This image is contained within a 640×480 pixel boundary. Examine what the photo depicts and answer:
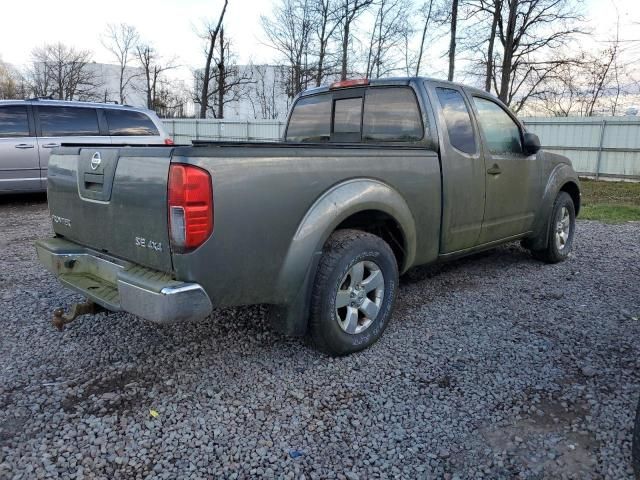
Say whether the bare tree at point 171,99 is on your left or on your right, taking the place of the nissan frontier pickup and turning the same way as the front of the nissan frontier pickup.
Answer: on your left

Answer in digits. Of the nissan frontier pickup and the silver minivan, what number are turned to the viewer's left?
1

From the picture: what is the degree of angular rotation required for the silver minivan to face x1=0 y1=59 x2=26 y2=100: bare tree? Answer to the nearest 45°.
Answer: approximately 90° to its right

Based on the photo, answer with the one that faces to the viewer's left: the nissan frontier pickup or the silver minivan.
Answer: the silver minivan

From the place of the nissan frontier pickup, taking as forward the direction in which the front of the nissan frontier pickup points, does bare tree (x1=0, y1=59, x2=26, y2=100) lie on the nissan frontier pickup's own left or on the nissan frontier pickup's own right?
on the nissan frontier pickup's own left

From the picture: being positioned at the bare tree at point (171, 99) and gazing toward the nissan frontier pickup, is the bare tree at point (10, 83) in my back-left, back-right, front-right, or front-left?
back-right

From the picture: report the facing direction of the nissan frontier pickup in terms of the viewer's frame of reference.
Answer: facing away from the viewer and to the right of the viewer

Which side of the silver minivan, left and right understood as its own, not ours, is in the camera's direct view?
left

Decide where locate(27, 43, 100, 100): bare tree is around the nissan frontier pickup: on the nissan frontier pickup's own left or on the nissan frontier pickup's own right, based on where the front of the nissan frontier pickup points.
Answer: on the nissan frontier pickup's own left
